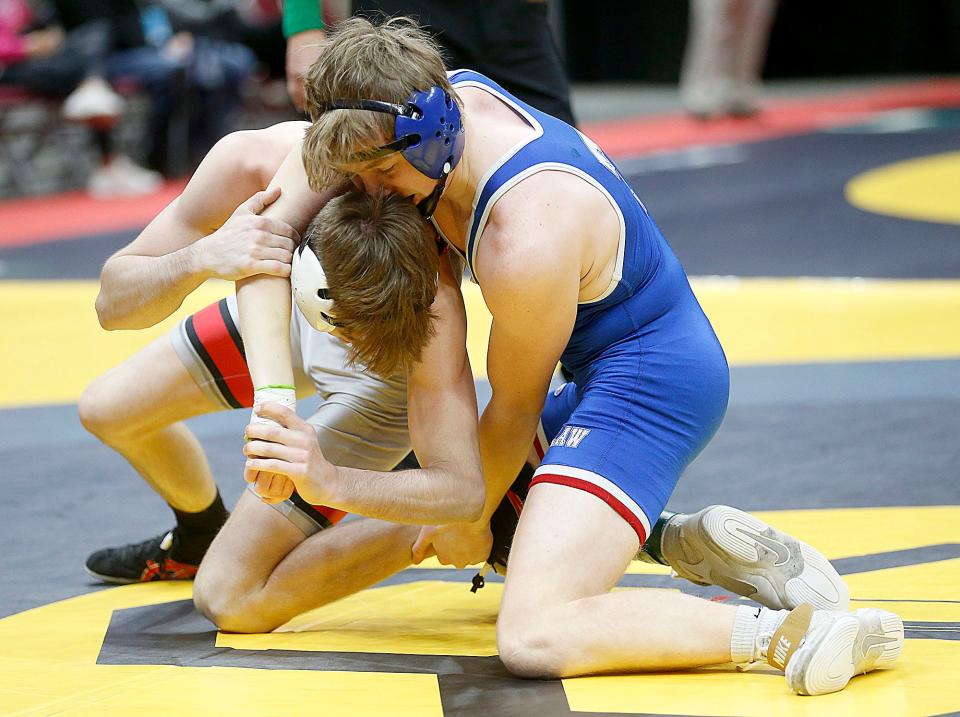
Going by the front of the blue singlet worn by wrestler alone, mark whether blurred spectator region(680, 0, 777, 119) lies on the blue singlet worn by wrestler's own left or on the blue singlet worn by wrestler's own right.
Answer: on the blue singlet worn by wrestler's own right

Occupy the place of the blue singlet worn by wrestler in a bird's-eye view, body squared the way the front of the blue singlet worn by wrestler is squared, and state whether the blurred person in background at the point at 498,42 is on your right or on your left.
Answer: on your right

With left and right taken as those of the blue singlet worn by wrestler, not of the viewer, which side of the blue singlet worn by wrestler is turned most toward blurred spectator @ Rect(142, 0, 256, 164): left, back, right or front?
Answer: right

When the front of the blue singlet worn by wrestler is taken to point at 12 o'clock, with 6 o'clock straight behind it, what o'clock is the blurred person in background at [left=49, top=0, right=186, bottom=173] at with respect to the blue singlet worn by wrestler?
The blurred person in background is roughly at 2 o'clock from the blue singlet worn by wrestler.

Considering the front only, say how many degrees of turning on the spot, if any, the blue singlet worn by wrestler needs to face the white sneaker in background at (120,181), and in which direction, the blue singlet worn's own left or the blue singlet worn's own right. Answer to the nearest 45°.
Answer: approximately 45° to the blue singlet worn's own right

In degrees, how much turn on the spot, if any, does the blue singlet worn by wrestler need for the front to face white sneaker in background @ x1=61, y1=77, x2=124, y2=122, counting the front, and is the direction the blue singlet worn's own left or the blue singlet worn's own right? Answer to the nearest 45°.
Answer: approximately 45° to the blue singlet worn's own right

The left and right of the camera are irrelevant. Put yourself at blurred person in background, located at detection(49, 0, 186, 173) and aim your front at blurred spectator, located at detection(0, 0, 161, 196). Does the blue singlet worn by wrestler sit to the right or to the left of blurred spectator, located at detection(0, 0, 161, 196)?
left

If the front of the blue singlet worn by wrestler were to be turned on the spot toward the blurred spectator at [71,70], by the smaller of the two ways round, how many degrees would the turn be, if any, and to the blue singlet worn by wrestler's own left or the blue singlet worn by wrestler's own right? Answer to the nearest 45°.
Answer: approximately 45° to the blue singlet worn by wrestler's own right
